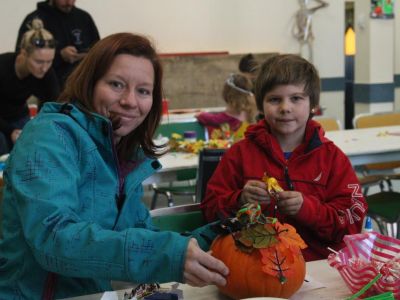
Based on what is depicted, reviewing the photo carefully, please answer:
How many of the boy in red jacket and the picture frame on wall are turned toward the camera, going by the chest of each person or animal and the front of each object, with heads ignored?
2

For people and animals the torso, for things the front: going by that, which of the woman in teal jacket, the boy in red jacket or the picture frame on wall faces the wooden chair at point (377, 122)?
the picture frame on wall

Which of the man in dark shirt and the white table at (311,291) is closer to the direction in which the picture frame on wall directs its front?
the white table

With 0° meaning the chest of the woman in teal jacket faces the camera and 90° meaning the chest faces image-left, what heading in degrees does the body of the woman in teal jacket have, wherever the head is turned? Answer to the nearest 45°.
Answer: approximately 315°

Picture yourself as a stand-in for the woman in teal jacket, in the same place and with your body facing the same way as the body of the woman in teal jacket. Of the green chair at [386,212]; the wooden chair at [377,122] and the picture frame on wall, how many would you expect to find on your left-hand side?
3

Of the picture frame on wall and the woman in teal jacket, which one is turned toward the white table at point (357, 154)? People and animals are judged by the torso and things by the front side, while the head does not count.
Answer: the picture frame on wall
